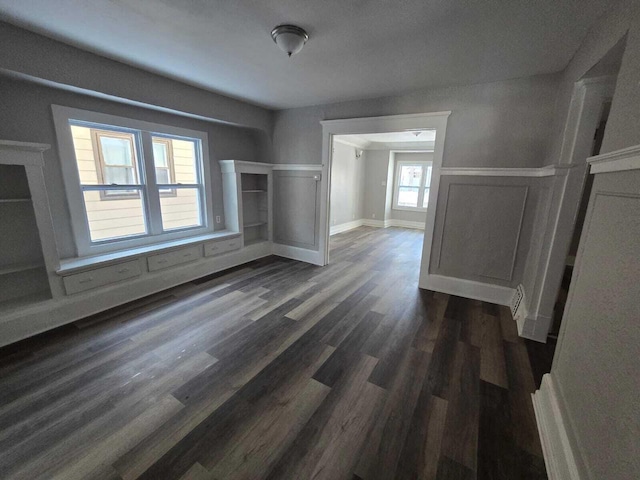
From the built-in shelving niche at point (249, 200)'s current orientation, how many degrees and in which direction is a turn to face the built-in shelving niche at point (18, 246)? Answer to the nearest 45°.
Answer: approximately 90° to its right

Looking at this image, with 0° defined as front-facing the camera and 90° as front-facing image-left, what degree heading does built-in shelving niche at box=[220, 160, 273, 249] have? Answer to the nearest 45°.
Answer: approximately 315°

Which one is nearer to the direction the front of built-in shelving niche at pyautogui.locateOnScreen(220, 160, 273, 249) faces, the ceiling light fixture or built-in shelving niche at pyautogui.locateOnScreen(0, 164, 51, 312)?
the ceiling light fixture

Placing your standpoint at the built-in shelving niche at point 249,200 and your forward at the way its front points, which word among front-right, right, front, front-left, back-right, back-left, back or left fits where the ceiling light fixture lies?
front-right

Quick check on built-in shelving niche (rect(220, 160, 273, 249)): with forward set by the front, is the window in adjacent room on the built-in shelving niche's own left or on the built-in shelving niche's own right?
on the built-in shelving niche's own left
